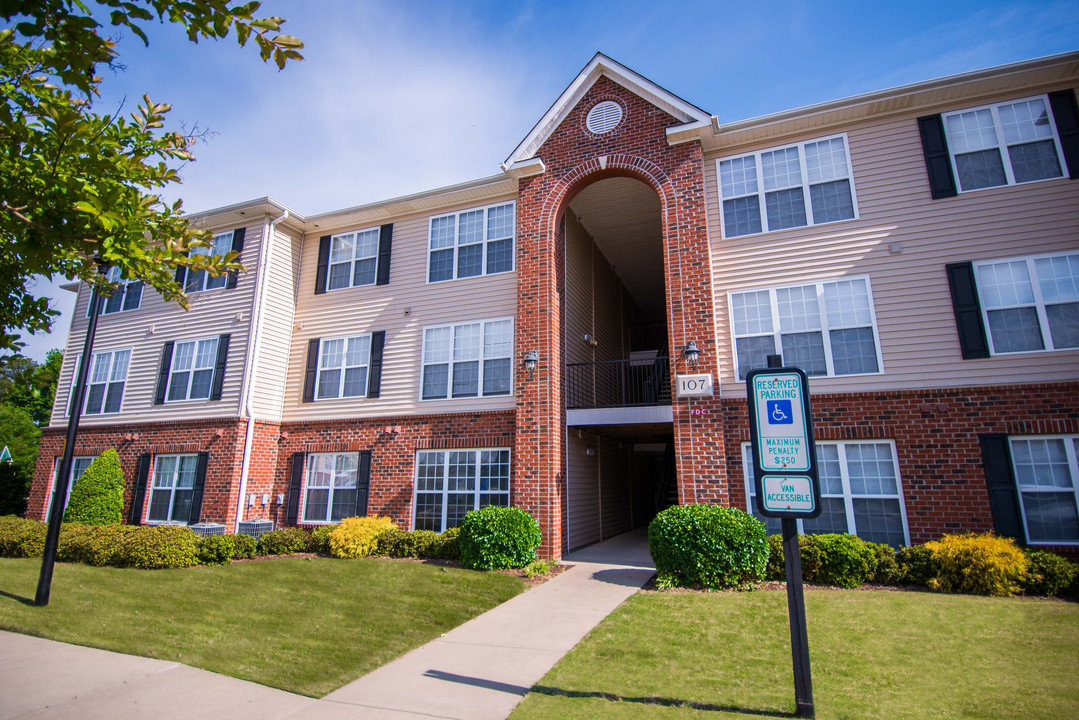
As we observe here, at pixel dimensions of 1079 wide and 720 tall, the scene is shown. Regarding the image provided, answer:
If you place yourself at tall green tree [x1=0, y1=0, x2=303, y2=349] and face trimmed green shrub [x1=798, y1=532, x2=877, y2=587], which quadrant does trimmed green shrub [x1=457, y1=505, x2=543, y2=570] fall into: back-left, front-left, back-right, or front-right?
front-left

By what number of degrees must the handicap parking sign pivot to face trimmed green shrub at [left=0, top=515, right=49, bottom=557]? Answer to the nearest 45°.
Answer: approximately 90° to its right

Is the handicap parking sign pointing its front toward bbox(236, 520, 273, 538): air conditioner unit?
no

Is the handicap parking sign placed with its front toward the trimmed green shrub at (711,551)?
no

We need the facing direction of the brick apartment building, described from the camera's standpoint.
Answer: facing the viewer and to the left of the viewer

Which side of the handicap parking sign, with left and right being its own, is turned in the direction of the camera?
front

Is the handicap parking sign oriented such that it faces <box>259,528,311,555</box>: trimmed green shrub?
no

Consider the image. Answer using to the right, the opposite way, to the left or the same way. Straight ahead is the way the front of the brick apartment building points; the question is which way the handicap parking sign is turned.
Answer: the same way

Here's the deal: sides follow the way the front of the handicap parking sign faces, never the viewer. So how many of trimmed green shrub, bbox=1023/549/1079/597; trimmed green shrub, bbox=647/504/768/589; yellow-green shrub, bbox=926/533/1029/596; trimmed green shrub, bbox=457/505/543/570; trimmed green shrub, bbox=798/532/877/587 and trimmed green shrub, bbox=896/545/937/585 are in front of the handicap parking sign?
0

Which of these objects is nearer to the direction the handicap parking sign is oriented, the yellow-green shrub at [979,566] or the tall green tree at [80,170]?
the tall green tree

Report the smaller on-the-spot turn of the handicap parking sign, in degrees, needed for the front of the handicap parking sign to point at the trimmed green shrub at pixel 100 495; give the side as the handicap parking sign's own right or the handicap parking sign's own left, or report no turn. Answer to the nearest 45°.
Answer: approximately 90° to the handicap parking sign's own right

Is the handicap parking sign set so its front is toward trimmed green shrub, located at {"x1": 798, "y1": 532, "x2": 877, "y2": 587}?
no

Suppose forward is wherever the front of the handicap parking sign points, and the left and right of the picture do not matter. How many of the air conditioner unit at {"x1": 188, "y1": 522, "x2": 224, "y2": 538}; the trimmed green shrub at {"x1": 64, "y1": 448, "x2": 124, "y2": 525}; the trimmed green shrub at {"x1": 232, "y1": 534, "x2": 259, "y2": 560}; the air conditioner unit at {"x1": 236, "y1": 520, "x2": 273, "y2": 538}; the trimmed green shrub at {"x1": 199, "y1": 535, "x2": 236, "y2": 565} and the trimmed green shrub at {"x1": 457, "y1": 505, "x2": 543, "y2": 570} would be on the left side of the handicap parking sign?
0

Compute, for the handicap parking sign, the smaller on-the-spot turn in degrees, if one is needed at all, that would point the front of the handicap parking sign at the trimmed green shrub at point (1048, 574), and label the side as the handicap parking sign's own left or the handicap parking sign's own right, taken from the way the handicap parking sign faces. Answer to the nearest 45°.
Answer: approximately 135° to the handicap parking sign's own left

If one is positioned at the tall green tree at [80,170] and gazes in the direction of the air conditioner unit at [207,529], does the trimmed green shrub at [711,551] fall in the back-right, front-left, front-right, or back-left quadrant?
front-right

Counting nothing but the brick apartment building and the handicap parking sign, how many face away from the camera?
0
